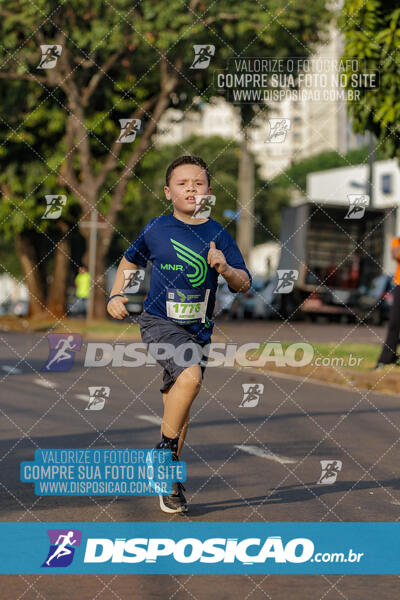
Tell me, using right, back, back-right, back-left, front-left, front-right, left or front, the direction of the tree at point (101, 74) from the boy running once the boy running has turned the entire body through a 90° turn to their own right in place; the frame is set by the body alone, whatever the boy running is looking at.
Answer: right

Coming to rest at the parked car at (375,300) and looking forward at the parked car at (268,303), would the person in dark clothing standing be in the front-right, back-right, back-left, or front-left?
back-left

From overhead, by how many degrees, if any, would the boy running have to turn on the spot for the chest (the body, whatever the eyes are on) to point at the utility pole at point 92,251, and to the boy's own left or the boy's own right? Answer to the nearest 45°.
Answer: approximately 180°

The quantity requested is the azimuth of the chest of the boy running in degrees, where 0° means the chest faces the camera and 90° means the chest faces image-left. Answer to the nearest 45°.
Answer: approximately 0°

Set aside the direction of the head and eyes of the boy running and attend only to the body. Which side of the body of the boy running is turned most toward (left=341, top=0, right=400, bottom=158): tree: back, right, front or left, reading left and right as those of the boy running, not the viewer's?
back

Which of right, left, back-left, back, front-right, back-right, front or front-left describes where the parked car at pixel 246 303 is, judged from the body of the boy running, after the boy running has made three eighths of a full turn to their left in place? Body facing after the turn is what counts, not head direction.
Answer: front-left

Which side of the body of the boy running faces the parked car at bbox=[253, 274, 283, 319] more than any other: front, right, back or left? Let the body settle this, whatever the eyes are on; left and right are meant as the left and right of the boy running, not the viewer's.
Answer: back

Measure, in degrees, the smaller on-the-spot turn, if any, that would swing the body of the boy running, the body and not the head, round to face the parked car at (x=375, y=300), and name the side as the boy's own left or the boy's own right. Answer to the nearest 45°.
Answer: approximately 180°
